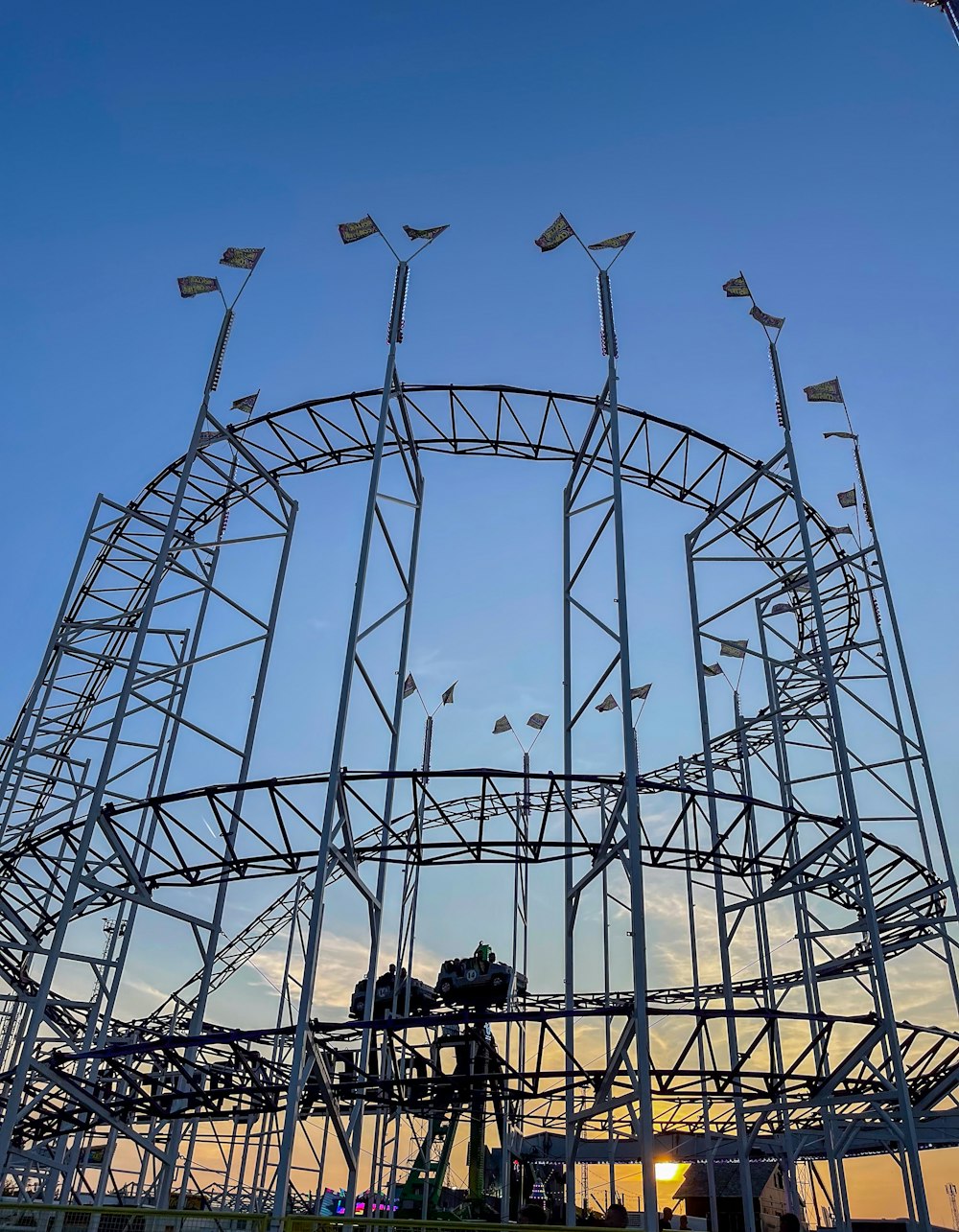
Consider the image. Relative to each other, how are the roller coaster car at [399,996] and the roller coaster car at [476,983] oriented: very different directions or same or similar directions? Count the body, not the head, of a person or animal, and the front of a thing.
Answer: same or similar directions

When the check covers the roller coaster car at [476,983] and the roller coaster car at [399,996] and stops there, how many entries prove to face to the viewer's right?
2

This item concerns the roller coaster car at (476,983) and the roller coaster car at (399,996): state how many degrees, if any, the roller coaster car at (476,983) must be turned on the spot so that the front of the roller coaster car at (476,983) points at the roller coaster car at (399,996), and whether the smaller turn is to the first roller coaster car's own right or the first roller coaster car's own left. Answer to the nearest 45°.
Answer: approximately 180°

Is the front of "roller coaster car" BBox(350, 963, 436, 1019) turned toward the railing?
no

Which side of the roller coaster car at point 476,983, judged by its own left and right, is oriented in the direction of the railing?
right

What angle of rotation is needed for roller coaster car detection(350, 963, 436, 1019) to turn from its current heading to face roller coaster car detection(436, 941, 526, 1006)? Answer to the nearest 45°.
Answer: approximately 45° to its right

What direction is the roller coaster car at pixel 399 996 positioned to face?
to the viewer's right

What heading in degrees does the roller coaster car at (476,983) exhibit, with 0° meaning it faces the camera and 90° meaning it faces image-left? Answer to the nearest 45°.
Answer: approximately 270°
